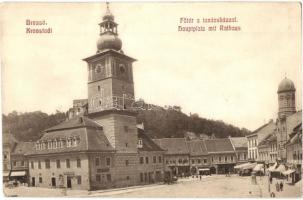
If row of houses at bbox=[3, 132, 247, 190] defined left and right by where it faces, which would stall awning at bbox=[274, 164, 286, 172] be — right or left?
on its left

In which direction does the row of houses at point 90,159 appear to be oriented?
toward the camera

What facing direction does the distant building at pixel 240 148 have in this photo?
toward the camera

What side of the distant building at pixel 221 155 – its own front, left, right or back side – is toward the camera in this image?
front

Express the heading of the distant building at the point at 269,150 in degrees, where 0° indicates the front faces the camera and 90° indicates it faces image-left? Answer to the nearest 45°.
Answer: approximately 45°

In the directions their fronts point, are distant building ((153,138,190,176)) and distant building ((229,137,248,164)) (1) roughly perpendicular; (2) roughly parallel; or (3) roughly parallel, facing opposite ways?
roughly parallel

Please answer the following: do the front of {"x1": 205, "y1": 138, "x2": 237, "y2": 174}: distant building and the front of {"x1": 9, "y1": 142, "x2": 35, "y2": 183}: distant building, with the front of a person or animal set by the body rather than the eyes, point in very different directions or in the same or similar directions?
same or similar directions

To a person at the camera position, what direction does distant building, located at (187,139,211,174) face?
facing the viewer

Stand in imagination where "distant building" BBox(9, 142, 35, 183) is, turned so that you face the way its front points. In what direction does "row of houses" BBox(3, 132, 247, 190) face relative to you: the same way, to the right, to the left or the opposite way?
the same way

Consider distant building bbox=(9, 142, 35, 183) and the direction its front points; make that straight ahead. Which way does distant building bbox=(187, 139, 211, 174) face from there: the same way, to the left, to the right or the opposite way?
the same way
